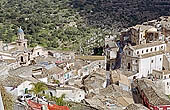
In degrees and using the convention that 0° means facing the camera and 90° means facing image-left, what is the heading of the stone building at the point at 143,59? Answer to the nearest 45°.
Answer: approximately 45°
